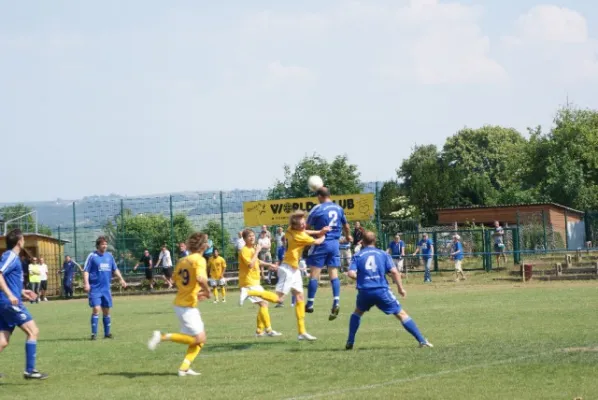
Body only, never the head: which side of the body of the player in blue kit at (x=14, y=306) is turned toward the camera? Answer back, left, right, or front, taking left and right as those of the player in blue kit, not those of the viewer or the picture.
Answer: right

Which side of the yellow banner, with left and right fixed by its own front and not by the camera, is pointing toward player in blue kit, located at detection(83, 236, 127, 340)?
front

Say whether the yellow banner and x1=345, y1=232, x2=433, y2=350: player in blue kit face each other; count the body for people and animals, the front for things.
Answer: yes

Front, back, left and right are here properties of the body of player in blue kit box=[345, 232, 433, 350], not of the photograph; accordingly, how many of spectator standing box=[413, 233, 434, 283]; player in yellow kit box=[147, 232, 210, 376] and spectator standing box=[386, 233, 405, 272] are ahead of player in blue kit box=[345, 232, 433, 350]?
2

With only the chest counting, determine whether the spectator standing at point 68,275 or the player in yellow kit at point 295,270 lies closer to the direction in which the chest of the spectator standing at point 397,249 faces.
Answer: the player in yellow kit

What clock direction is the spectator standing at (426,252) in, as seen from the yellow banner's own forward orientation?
The spectator standing is roughly at 10 o'clock from the yellow banner.

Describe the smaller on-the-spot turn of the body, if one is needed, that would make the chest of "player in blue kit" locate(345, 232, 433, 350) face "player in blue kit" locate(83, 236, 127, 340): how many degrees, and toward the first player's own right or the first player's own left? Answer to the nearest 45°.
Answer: approximately 45° to the first player's own left

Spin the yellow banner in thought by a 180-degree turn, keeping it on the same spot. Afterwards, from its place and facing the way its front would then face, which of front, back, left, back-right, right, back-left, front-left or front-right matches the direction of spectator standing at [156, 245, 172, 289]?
left

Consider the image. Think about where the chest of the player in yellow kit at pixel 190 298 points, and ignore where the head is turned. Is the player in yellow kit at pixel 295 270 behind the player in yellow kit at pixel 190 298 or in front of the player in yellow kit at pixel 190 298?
in front

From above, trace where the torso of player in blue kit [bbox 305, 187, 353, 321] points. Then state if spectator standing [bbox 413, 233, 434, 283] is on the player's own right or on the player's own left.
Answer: on the player's own right

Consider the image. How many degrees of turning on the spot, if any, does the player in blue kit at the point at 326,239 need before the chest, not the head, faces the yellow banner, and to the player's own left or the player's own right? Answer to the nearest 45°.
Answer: approximately 45° to the player's own right

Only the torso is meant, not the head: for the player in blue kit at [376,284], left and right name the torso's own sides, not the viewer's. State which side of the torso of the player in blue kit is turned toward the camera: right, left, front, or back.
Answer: back

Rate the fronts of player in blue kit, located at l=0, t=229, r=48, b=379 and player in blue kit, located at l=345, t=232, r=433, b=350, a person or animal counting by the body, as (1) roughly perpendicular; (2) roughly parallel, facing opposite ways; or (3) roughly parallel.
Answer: roughly perpendicular

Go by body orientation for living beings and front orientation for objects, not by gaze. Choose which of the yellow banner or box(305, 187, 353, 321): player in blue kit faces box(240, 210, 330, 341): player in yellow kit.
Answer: the yellow banner

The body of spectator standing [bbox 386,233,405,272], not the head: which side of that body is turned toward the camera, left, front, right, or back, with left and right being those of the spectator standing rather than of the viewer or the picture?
front

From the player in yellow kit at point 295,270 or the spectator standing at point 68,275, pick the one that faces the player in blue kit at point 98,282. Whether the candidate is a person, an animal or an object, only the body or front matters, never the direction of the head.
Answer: the spectator standing

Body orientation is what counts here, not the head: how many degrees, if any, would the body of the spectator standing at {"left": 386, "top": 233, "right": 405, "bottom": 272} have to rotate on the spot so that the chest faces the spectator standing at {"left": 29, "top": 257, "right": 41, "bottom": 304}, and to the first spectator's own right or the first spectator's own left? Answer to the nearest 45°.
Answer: approximately 90° to the first spectator's own right
